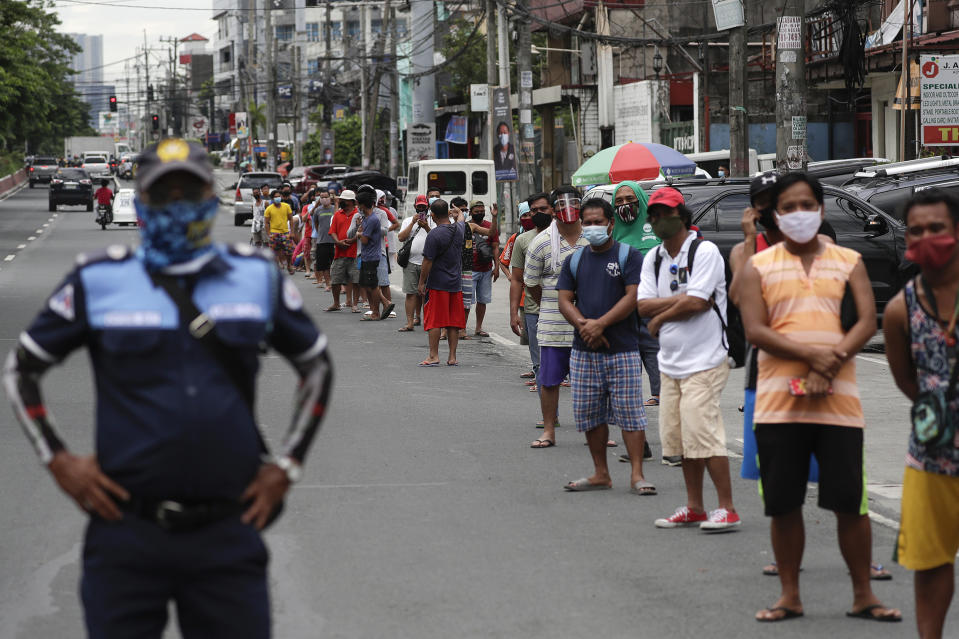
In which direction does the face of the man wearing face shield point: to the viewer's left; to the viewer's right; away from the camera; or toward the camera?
toward the camera

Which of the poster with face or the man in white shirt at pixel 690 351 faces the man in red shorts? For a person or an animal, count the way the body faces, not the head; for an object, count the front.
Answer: the poster with face

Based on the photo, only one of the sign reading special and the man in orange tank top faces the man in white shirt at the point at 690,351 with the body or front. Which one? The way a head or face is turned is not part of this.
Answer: the sign reading special

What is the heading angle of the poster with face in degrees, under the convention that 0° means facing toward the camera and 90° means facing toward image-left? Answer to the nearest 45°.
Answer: approximately 0°

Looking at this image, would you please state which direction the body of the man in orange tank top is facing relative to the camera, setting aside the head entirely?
toward the camera

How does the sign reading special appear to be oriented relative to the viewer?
toward the camera

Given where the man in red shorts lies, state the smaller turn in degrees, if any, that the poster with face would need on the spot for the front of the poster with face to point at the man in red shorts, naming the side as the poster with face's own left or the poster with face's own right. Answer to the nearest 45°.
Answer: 0° — it already faces them

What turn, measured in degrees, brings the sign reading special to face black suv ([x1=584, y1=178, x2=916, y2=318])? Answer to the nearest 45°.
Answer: approximately 45° to its right

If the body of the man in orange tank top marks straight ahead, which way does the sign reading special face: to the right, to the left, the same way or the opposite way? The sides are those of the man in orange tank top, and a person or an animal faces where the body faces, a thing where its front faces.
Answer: the same way
